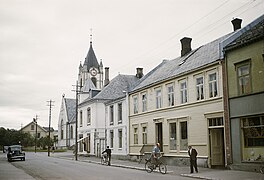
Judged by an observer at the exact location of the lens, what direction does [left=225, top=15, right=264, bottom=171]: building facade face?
facing the viewer and to the left of the viewer

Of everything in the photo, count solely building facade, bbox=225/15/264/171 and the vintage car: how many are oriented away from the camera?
0

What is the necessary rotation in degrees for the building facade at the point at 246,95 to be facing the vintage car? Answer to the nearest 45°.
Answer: approximately 90° to its right

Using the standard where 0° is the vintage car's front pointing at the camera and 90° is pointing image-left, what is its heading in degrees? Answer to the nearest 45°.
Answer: approximately 315°

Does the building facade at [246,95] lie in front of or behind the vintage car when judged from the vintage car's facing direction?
in front
